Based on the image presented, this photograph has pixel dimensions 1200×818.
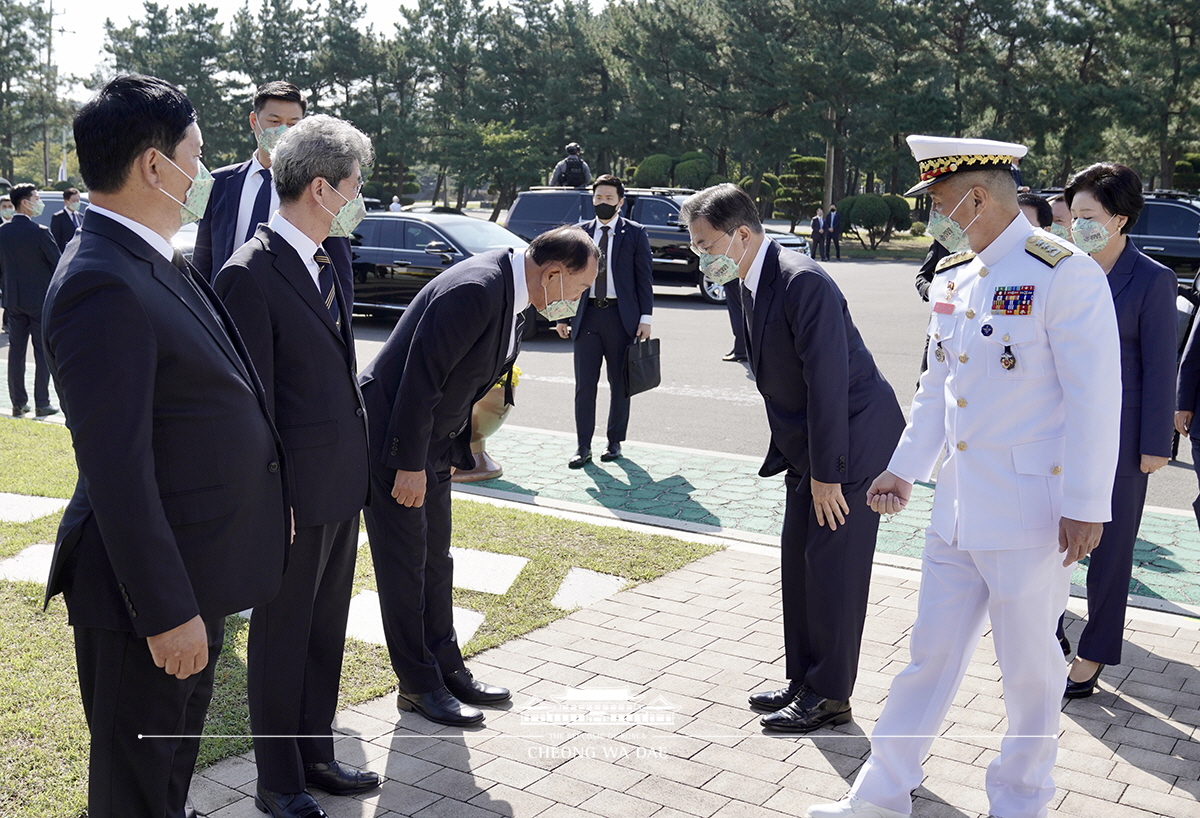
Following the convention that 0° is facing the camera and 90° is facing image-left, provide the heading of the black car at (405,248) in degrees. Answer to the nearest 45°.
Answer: approximately 315°

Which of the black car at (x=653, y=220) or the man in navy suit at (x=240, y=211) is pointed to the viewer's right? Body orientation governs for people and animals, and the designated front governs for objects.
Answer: the black car

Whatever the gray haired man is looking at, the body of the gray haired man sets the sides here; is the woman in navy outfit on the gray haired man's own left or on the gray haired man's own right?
on the gray haired man's own left

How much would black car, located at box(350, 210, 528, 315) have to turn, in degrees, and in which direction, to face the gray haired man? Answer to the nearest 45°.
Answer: approximately 45° to its right

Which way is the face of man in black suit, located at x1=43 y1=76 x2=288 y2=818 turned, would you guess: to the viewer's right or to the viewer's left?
to the viewer's right

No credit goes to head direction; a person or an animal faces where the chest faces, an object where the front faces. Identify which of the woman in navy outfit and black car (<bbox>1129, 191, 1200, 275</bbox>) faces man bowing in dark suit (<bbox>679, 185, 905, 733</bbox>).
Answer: the woman in navy outfit

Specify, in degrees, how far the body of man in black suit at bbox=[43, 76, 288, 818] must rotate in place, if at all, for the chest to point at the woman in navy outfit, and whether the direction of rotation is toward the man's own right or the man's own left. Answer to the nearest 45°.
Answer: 0° — they already face them

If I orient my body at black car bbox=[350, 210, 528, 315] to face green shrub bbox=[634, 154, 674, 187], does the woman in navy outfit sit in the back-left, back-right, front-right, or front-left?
back-right

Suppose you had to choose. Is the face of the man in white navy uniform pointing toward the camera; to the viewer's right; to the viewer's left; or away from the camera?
to the viewer's left

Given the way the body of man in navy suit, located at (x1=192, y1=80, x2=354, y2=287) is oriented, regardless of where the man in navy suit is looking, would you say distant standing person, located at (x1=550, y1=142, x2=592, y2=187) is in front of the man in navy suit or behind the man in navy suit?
behind

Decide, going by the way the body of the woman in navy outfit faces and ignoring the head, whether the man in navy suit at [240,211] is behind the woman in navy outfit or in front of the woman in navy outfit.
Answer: in front

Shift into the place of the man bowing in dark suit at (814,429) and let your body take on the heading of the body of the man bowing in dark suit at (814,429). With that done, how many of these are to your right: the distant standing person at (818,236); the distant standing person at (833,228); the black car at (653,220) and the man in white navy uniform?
3
